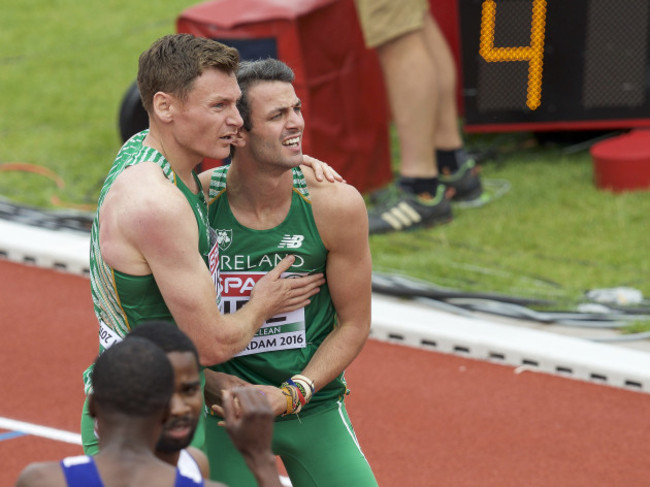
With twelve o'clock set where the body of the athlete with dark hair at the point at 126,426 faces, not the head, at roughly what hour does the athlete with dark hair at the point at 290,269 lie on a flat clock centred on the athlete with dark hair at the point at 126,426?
the athlete with dark hair at the point at 290,269 is roughly at 1 o'clock from the athlete with dark hair at the point at 126,426.

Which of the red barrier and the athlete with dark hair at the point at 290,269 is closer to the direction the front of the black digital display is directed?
the athlete with dark hair

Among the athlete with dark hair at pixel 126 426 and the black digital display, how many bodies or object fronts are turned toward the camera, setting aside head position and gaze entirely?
1

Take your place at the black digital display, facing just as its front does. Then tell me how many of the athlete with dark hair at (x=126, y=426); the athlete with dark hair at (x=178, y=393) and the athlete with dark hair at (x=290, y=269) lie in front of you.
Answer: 3

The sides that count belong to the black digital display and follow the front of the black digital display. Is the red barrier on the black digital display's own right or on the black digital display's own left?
on the black digital display's own right

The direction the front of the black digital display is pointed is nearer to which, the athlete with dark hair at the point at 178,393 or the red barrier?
the athlete with dark hair

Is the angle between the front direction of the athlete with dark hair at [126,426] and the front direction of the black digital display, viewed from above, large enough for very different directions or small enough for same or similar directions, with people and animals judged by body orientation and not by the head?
very different directions

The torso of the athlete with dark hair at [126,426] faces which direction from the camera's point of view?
away from the camera

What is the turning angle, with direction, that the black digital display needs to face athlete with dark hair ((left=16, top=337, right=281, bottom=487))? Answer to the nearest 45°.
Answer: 0° — it already faces them
